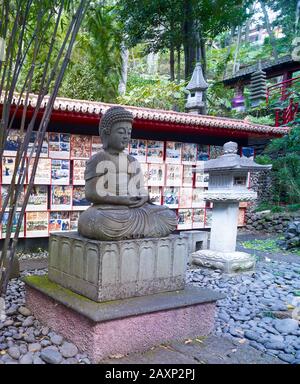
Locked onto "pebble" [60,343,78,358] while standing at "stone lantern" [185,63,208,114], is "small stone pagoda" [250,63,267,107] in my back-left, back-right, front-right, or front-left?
back-left

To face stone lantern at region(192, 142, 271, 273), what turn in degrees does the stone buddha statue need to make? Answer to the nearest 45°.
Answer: approximately 90° to its left

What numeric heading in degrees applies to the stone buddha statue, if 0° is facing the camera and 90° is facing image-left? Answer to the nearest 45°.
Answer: approximately 315°
